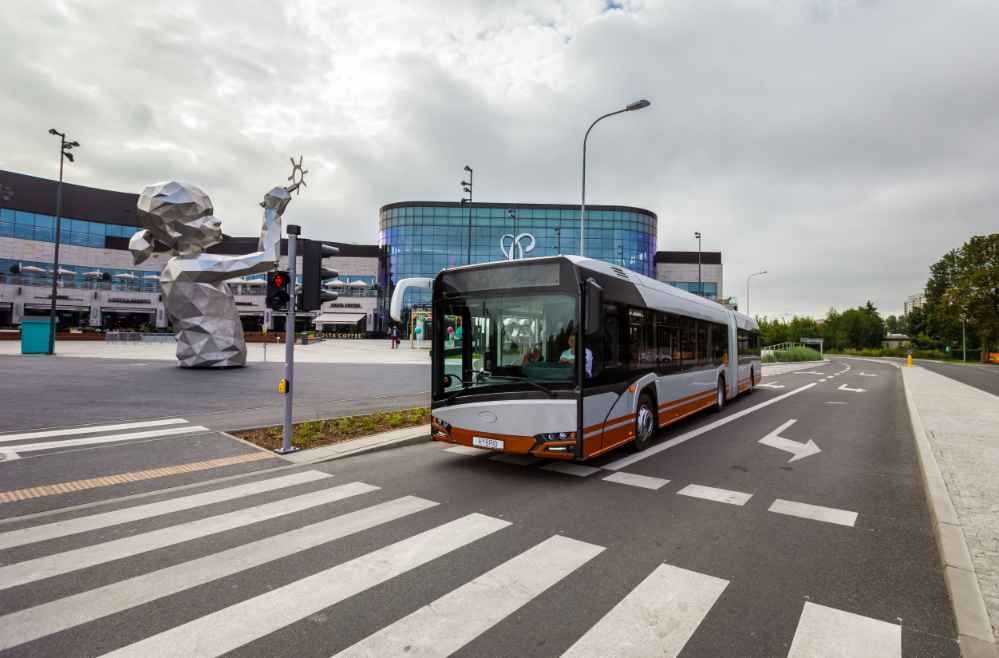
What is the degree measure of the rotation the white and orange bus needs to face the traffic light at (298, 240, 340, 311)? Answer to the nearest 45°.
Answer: approximately 45° to its right

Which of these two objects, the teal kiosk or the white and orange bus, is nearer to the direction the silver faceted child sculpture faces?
the white and orange bus

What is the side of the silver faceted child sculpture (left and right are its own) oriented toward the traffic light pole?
right

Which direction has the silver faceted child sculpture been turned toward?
to the viewer's right

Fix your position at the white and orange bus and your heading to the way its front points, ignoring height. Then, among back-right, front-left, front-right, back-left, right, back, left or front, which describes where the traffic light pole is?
front-right

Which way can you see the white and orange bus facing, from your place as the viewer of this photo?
facing the viewer and to the left of the viewer

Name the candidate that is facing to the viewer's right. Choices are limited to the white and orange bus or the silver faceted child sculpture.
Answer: the silver faceted child sculpture

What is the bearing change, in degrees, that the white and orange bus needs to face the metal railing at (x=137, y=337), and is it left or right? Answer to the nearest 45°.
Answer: approximately 90° to its right

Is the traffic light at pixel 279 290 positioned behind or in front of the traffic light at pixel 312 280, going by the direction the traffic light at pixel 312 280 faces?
behind

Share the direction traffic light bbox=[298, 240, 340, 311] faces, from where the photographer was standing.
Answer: facing to the right of the viewer

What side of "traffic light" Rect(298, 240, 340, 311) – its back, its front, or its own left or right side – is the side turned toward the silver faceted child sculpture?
left

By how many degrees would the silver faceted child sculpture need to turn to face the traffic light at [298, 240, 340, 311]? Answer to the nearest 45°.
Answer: approximately 90° to its right
